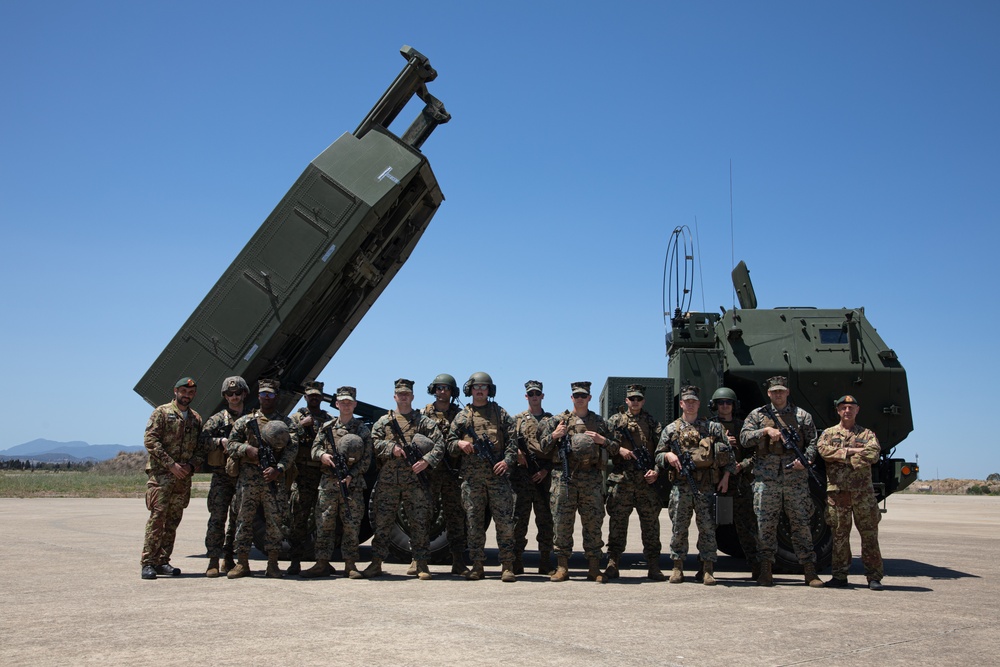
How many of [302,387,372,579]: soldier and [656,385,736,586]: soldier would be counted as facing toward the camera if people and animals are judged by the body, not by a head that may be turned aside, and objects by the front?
2

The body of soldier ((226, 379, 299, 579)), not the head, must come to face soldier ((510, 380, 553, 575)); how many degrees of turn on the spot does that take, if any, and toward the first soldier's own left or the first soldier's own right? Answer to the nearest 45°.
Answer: approximately 90° to the first soldier's own left

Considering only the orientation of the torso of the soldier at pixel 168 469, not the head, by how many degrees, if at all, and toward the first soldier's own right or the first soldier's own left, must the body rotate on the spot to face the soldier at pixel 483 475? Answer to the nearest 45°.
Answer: approximately 45° to the first soldier's own left

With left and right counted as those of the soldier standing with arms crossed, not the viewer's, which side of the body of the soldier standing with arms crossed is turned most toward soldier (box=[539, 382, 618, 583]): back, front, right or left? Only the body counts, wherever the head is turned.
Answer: right

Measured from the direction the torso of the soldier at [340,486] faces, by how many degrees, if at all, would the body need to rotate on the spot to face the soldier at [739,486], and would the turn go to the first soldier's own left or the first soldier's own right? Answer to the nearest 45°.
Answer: approximately 90° to the first soldier's own left

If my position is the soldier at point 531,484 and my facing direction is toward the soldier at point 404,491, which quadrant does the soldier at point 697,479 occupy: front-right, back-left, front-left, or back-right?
back-left

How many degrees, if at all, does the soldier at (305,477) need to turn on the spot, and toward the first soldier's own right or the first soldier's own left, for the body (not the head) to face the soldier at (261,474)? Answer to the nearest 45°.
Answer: approximately 45° to the first soldier's own right

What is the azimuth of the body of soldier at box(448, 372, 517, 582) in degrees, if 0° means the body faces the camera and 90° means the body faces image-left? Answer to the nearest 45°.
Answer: approximately 0°

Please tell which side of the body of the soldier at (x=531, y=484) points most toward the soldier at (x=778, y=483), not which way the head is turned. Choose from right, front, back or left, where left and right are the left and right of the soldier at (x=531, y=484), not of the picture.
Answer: left
